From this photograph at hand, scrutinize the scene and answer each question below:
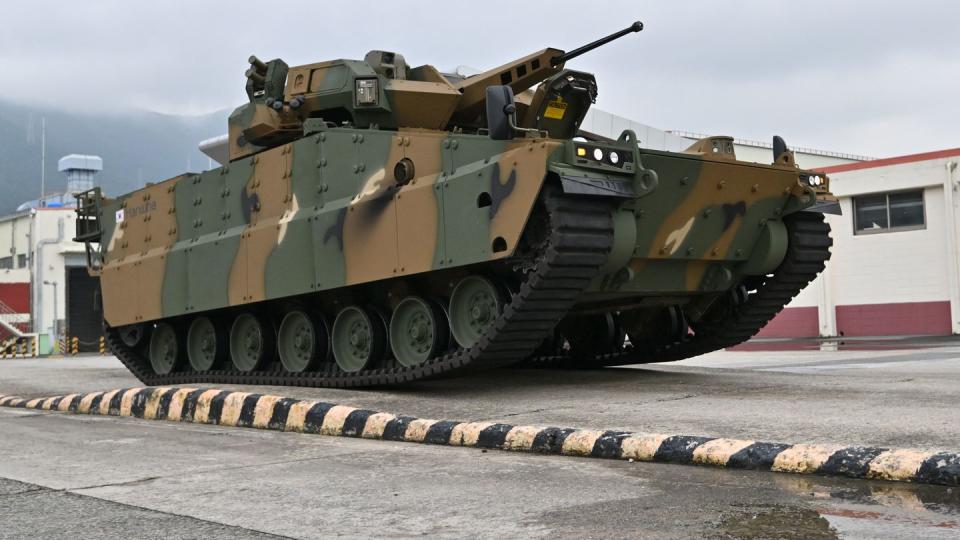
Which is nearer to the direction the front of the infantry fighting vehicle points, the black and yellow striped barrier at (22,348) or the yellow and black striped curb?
the yellow and black striped curb

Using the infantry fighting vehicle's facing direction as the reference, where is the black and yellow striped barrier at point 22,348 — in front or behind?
behind

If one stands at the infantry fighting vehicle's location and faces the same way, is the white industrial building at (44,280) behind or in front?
behind

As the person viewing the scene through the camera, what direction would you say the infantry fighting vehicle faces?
facing the viewer and to the right of the viewer

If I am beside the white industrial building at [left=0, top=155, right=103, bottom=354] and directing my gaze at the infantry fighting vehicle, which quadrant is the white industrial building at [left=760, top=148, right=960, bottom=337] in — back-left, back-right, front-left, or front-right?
front-left

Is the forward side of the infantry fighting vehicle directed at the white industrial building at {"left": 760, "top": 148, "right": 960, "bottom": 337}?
no
